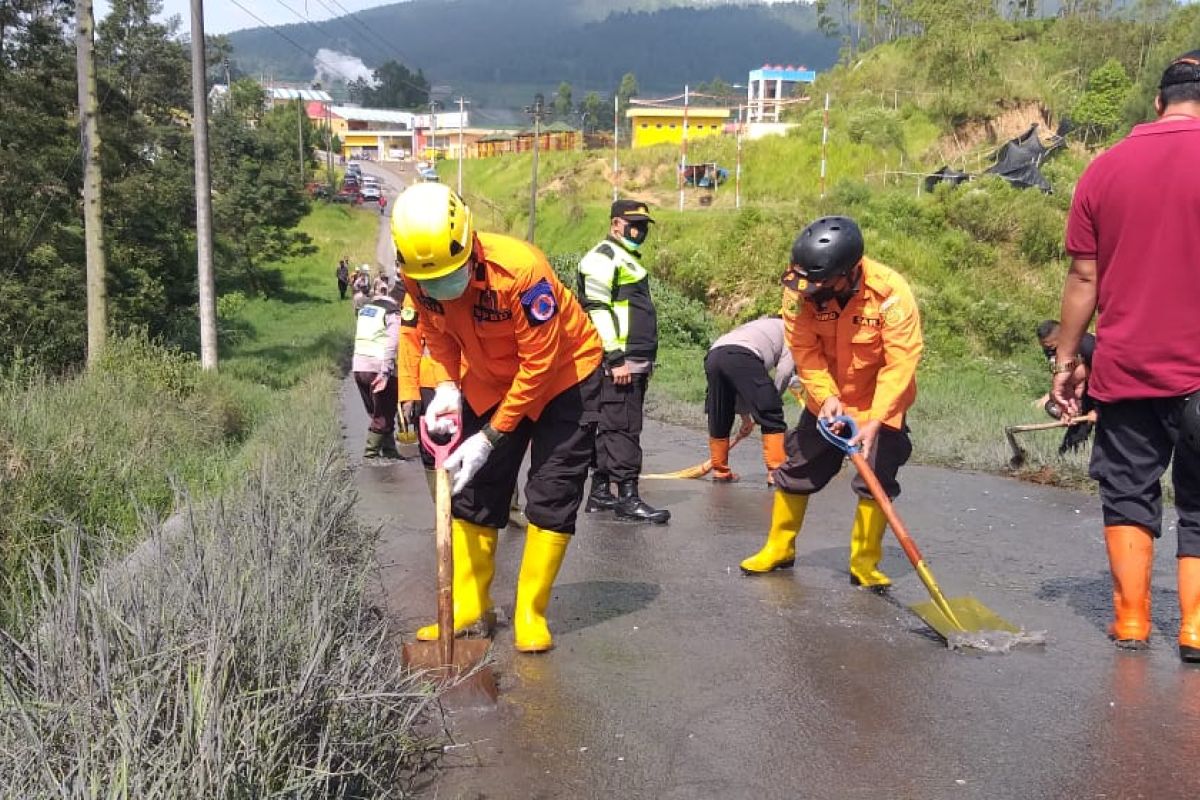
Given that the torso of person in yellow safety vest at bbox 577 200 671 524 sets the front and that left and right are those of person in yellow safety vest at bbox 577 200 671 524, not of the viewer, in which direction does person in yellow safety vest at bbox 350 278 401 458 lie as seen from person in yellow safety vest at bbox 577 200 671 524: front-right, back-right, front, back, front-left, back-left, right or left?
back

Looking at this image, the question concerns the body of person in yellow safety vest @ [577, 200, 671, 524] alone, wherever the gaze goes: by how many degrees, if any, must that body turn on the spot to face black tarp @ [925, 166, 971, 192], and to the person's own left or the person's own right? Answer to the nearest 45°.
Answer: approximately 135° to the person's own left

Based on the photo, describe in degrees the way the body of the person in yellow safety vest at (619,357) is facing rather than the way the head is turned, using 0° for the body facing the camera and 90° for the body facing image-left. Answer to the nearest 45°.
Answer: approximately 315°

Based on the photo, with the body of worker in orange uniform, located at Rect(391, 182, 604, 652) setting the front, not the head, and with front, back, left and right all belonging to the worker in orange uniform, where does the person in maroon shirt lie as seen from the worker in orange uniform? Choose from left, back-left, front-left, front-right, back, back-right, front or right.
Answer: back-left

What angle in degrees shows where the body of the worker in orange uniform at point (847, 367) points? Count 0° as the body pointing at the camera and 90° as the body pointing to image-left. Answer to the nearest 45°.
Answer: approximately 45°

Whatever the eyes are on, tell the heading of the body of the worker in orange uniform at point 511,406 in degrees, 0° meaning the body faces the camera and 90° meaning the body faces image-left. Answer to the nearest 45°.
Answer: approximately 45°

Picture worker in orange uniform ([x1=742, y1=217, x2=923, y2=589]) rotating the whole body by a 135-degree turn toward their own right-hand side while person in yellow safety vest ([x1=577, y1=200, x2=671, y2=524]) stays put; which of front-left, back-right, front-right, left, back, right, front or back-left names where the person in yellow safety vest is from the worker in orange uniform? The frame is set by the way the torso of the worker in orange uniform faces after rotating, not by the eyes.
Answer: front-left

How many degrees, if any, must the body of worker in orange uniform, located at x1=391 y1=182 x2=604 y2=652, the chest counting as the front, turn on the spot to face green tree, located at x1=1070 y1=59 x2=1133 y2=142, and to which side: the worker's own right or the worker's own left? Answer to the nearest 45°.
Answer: approximately 180°
